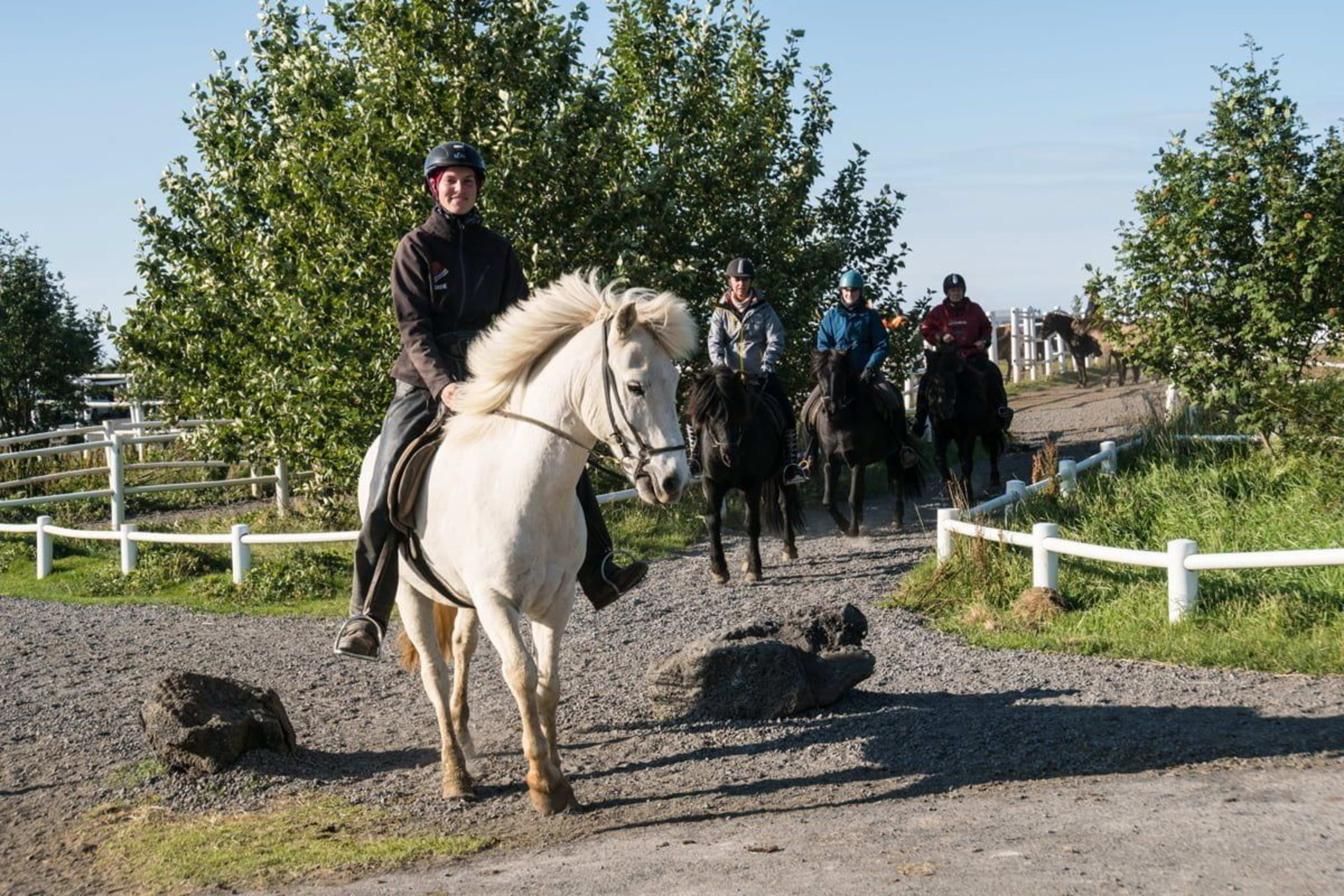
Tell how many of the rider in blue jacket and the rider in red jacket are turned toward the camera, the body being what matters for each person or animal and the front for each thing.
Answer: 2

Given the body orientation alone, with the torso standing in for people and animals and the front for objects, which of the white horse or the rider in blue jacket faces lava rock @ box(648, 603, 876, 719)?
the rider in blue jacket

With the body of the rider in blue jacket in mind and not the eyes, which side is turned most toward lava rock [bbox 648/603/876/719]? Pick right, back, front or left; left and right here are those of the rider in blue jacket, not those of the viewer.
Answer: front

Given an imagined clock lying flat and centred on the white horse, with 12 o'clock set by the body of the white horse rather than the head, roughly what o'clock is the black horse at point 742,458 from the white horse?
The black horse is roughly at 8 o'clock from the white horse.

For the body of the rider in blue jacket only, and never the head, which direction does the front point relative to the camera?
toward the camera

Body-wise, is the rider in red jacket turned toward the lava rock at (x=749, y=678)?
yes

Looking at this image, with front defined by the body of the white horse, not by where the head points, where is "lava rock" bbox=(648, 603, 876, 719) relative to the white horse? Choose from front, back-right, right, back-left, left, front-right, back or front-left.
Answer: left

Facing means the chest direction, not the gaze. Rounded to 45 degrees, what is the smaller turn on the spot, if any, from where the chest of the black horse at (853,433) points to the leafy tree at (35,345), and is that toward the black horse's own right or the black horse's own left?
approximately 90° to the black horse's own right

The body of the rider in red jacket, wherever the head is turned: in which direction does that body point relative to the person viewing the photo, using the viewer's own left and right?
facing the viewer

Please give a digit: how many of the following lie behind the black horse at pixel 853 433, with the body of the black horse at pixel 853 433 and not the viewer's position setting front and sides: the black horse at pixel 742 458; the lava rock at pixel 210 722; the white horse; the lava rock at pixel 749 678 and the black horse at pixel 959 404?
1

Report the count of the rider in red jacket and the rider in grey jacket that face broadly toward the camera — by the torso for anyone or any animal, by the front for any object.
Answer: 2

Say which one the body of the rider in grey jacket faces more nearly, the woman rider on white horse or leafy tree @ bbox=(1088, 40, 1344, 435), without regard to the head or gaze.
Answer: the woman rider on white horse

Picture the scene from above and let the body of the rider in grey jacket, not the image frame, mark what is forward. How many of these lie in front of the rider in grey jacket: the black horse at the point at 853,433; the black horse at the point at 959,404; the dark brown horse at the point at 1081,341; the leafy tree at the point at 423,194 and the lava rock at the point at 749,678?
1

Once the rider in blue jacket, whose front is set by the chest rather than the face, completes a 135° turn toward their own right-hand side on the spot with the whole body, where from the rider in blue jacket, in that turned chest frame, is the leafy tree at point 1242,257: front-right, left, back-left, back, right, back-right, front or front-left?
back-right

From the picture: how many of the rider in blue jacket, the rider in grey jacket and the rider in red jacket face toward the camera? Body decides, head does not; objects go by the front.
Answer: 3

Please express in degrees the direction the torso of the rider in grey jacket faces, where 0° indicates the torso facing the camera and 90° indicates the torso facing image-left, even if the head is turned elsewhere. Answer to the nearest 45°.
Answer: approximately 0°

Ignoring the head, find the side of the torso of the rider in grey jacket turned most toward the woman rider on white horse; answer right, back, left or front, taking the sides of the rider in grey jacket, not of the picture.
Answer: front
